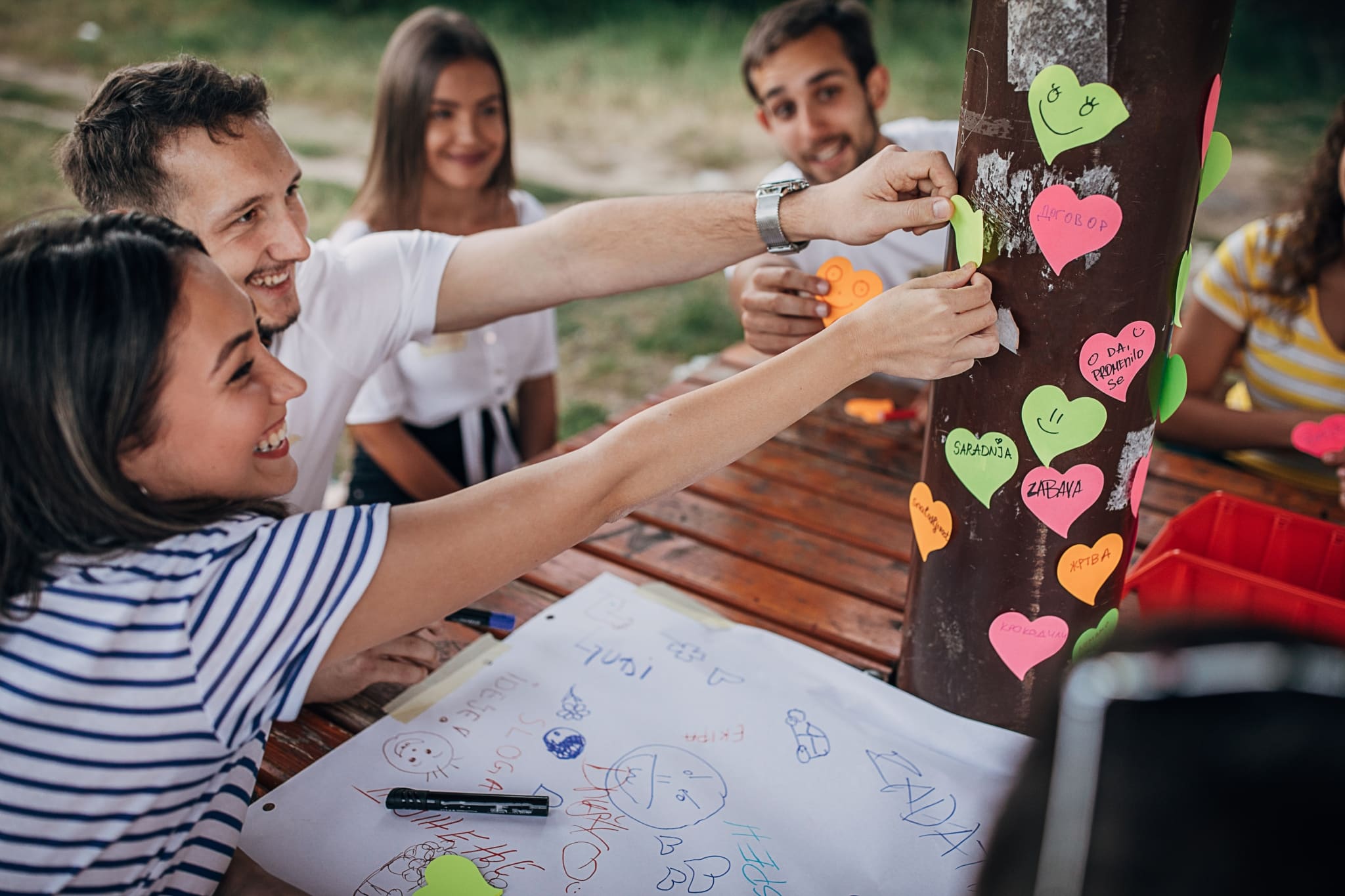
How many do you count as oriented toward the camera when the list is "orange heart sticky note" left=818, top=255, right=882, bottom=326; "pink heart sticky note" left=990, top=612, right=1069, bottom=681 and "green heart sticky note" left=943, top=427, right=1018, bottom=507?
3

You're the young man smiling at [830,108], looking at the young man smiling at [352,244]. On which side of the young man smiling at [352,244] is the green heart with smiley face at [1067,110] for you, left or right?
left

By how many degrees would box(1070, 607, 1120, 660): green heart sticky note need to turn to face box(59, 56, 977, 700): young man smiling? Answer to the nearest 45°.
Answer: approximately 135° to its right

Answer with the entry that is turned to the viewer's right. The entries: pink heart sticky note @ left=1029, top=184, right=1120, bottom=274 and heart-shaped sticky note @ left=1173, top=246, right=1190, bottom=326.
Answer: the heart-shaped sticky note

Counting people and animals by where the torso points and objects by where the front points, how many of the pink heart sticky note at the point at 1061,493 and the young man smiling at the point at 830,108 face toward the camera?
2

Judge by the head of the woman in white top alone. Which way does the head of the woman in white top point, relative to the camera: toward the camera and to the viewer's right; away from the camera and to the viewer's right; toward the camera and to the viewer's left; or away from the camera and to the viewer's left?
toward the camera and to the viewer's right

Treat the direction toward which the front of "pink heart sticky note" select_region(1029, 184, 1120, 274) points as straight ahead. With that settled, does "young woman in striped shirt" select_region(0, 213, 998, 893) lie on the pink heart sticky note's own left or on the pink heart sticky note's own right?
on the pink heart sticky note's own right

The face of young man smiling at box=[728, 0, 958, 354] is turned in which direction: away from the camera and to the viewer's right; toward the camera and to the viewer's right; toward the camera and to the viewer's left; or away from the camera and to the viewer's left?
toward the camera and to the viewer's left

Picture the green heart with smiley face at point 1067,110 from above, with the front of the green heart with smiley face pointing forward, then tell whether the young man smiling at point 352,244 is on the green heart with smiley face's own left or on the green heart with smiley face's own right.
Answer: on the green heart with smiley face's own right
